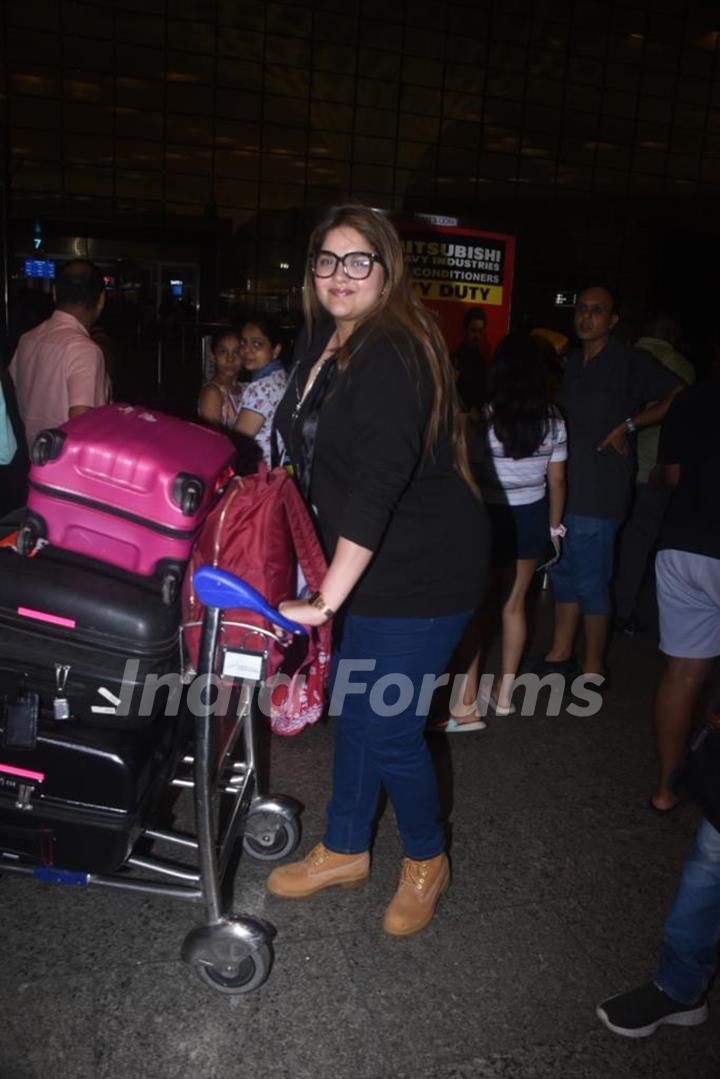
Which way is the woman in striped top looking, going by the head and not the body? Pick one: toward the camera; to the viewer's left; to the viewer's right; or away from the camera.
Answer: away from the camera

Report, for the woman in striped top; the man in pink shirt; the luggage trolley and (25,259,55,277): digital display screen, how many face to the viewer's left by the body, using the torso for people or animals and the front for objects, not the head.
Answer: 1

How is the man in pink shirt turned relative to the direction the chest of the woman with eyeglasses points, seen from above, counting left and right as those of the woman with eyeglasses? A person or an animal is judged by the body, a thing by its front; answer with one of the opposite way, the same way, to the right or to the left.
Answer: the opposite way

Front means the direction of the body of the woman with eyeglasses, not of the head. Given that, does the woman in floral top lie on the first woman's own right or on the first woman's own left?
on the first woman's own right

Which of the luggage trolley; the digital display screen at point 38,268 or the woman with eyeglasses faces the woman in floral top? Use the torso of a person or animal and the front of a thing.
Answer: the digital display screen

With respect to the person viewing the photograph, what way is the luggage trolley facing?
facing to the left of the viewer

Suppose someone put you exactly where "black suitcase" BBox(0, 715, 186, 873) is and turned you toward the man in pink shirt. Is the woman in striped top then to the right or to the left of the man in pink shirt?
right

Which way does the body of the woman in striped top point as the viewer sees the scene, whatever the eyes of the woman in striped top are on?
away from the camera

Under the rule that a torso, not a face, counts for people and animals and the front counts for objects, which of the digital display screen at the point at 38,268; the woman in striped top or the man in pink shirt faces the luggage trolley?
the digital display screen

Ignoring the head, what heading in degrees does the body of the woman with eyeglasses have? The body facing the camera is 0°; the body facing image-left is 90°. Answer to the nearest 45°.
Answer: approximately 45°

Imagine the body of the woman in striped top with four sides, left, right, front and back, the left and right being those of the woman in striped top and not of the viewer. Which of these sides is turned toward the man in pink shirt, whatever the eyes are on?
left

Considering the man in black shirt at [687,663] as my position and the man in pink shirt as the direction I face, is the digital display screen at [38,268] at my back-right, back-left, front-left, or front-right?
front-right

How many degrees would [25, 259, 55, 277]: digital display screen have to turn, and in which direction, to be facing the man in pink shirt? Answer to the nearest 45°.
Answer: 0° — it already faces them

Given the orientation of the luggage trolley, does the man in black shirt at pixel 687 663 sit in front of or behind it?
behind
